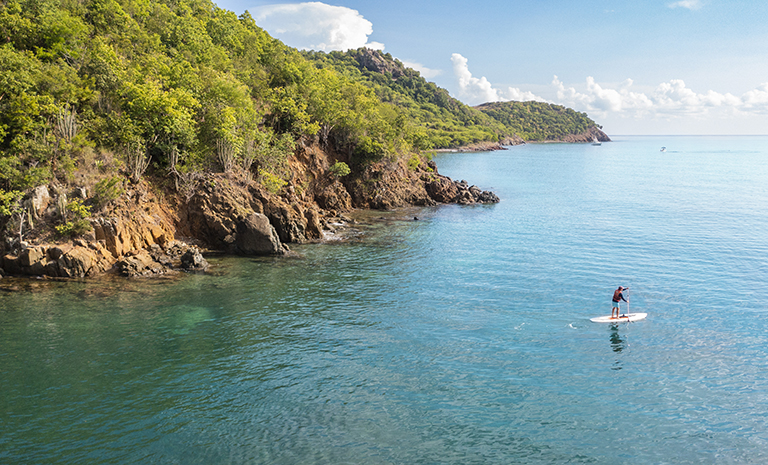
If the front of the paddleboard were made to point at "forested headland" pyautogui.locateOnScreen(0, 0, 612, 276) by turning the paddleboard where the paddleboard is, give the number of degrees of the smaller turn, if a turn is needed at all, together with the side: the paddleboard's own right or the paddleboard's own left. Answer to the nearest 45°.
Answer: approximately 180°

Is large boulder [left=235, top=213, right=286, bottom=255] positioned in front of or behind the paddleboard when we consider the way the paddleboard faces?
behind

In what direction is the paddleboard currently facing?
to the viewer's right
